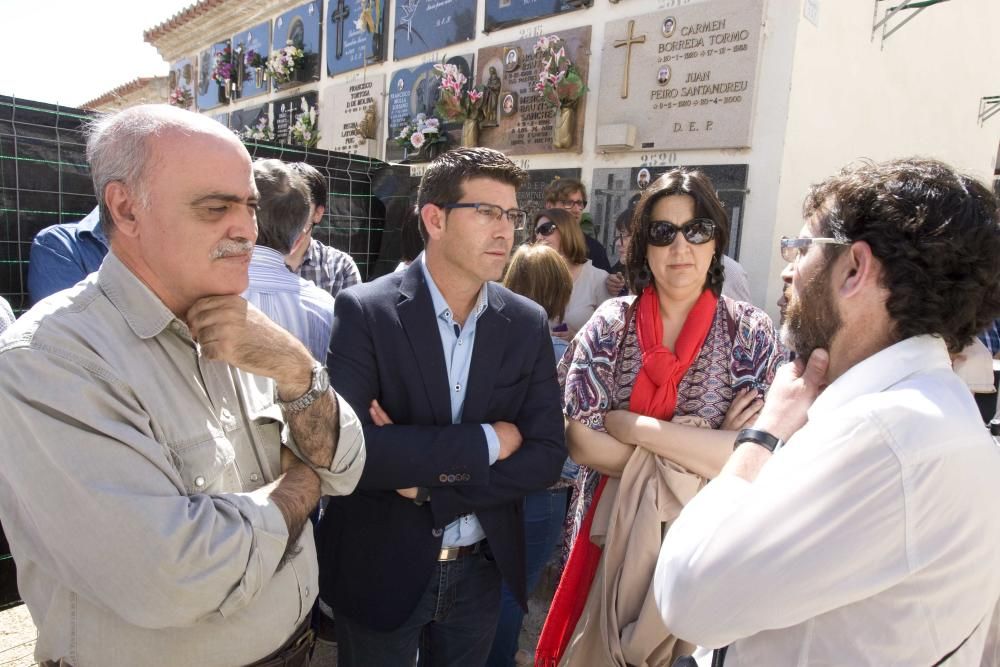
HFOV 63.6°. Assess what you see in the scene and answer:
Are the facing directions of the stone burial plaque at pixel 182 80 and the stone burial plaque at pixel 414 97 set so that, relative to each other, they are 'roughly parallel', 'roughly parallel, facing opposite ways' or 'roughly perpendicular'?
roughly parallel

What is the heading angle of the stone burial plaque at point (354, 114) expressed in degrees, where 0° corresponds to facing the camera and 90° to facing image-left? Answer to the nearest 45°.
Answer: approximately 45°

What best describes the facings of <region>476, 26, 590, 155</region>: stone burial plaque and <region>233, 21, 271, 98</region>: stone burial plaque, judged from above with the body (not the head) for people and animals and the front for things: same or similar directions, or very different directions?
same or similar directions

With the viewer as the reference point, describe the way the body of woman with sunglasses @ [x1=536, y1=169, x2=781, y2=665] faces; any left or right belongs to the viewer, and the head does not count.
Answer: facing the viewer

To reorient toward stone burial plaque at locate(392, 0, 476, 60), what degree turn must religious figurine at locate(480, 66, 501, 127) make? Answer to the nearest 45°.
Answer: approximately 90° to its right

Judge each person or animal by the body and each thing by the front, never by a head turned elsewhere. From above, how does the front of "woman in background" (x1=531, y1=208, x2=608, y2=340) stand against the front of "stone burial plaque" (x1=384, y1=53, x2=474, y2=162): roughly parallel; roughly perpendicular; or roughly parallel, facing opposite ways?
roughly parallel

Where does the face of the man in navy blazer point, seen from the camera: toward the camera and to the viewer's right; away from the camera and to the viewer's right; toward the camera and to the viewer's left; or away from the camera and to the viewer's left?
toward the camera and to the viewer's right

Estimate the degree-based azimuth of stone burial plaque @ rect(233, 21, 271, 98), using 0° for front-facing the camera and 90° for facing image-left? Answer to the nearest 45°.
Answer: approximately 45°

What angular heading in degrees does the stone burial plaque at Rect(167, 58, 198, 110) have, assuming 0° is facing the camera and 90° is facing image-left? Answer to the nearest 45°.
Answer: approximately 45°

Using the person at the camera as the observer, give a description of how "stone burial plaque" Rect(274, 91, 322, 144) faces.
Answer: facing the viewer and to the left of the viewer

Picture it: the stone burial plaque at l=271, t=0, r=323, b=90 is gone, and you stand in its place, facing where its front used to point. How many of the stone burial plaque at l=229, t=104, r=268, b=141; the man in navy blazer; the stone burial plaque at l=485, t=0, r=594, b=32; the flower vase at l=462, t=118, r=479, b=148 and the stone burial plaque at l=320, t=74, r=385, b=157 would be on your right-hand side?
1

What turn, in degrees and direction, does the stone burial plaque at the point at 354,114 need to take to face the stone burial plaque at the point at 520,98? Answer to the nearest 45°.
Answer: approximately 90° to its left

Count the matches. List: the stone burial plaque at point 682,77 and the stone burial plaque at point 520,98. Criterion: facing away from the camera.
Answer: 0

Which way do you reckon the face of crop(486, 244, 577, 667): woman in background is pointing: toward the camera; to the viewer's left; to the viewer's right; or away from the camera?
away from the camera

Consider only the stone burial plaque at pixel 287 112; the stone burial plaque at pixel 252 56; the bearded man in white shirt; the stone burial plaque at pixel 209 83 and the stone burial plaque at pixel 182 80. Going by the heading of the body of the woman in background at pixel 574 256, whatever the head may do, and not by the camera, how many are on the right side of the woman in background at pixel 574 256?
4

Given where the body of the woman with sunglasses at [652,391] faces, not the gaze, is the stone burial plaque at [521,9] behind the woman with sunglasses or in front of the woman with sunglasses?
behind
